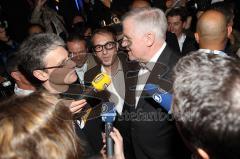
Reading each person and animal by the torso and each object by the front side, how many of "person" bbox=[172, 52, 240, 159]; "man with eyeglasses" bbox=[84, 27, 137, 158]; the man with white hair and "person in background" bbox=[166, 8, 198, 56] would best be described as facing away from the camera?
1

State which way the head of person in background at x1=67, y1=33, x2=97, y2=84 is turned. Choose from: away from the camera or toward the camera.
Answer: toward the camera

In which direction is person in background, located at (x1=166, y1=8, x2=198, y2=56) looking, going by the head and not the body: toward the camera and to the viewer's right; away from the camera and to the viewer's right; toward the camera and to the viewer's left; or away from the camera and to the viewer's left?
toward the camera and to the viewer's left

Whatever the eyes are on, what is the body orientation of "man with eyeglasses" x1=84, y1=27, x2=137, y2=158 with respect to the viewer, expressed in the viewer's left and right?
facing the viewer

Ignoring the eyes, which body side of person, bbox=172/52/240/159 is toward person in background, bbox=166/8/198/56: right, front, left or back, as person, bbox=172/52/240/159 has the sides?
front

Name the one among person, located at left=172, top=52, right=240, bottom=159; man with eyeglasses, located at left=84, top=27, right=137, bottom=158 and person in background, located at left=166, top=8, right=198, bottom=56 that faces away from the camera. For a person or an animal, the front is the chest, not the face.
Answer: person, located at left=172, top=52, right=240, bottom=159

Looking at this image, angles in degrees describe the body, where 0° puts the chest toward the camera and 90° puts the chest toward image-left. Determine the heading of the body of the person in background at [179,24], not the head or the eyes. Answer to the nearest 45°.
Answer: approximately 45°

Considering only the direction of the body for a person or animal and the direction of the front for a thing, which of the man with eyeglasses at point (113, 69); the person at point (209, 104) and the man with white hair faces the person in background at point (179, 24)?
the person at point (209, 104)

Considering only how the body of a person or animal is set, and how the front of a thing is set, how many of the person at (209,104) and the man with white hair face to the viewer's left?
1

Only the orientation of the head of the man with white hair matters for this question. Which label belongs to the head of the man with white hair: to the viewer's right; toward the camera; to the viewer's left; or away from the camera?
to the viewer's left

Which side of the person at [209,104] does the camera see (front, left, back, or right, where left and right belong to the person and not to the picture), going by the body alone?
back

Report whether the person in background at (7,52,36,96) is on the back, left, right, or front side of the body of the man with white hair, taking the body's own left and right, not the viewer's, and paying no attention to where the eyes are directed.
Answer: front

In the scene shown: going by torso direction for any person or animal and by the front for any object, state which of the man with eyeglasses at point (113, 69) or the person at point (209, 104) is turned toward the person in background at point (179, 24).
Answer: the person at point (209, 104)

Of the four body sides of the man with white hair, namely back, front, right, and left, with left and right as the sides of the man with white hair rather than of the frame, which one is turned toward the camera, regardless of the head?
left

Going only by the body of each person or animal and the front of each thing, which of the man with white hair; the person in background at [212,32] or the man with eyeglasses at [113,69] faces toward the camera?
the man with eyeglasses

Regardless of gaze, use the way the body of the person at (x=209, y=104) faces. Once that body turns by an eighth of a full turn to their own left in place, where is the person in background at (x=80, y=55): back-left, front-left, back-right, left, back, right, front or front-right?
front

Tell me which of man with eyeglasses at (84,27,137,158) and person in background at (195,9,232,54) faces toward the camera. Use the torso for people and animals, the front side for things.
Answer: the man with eyeglasses
